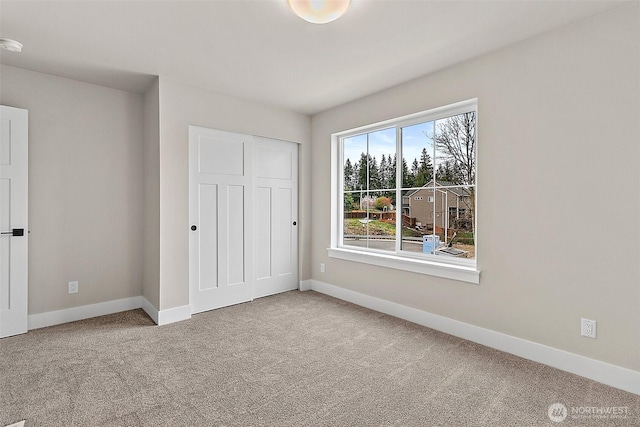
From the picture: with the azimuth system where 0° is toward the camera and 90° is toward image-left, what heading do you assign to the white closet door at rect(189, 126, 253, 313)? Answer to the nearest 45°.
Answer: approximately 315°

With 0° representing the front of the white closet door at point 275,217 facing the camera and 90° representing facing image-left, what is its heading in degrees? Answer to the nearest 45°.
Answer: approximately 315°

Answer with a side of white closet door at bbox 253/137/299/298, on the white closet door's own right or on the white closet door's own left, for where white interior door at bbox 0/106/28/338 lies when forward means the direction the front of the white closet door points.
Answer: on the white closet door's own right

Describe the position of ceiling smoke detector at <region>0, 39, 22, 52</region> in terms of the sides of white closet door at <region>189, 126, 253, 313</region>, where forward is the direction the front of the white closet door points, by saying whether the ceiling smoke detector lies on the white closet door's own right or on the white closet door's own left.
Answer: on the white closet door's own right
